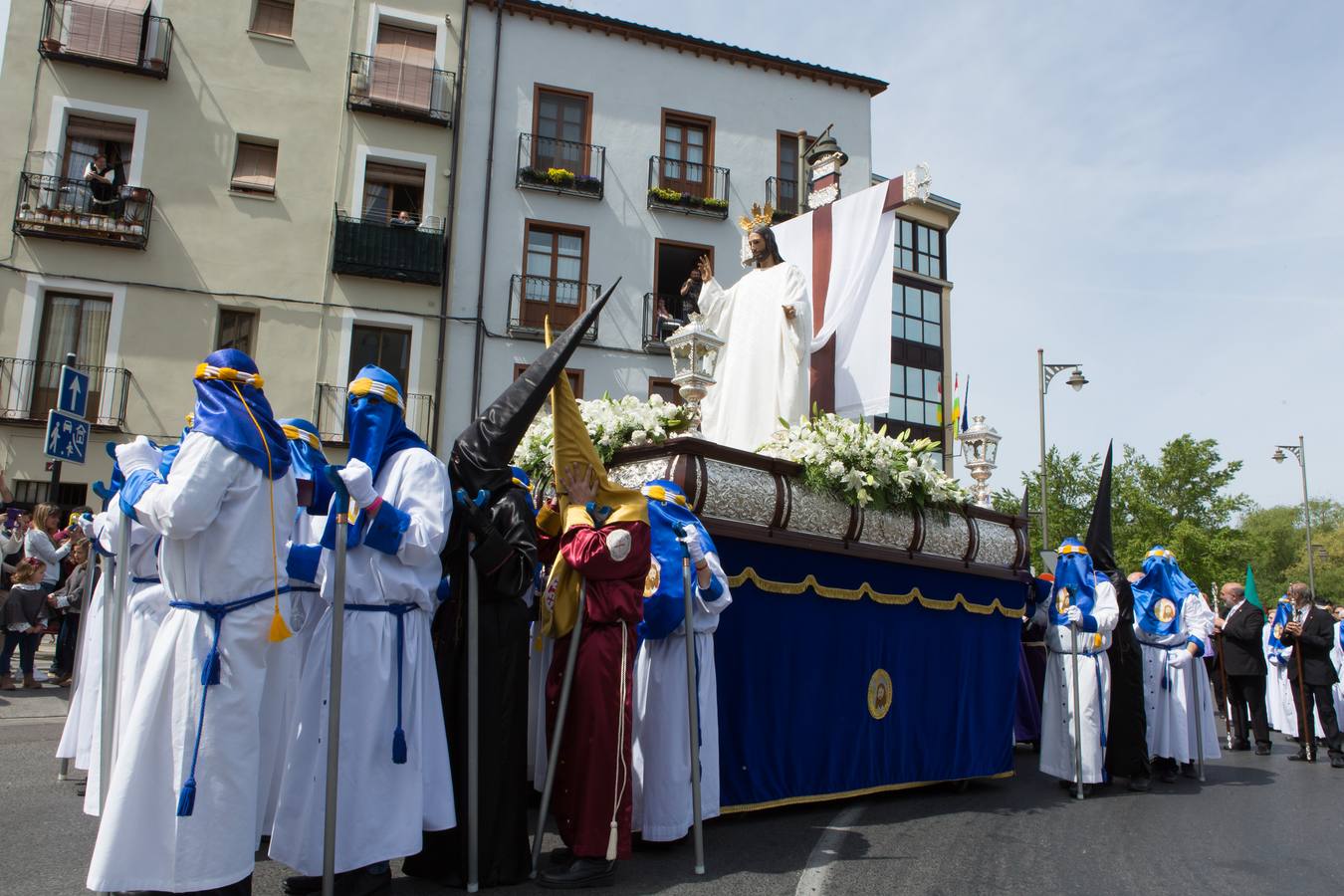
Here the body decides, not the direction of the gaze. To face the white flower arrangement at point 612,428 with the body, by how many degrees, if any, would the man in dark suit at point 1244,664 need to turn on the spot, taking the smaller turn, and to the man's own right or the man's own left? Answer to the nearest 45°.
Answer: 0° — they already face it

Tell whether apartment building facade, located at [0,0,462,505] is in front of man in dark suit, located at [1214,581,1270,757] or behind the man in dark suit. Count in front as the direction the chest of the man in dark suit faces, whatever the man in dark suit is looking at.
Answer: in front

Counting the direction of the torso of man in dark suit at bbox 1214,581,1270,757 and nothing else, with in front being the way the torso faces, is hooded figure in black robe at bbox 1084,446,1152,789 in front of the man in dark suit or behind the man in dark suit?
in front

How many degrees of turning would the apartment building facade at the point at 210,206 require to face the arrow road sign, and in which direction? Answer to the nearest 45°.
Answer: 0° — it already faces it

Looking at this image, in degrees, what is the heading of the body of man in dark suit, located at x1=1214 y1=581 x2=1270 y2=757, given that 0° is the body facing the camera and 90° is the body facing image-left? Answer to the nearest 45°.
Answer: approximately 45°

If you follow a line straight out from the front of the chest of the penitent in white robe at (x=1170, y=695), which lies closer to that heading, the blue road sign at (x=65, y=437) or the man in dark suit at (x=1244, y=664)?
the blue road sign

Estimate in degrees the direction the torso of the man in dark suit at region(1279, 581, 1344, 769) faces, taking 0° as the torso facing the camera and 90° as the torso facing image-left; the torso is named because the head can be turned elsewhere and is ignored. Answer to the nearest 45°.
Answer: approximately 45°

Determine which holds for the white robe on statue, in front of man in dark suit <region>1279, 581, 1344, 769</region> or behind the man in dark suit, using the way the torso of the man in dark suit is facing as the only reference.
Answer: in front

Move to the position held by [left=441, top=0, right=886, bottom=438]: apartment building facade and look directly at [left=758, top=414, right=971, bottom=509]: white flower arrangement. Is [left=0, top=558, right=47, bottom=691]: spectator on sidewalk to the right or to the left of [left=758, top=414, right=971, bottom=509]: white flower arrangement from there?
right

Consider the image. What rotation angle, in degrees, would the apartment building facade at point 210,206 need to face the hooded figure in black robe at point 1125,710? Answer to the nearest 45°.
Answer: approximately 45° to its left
